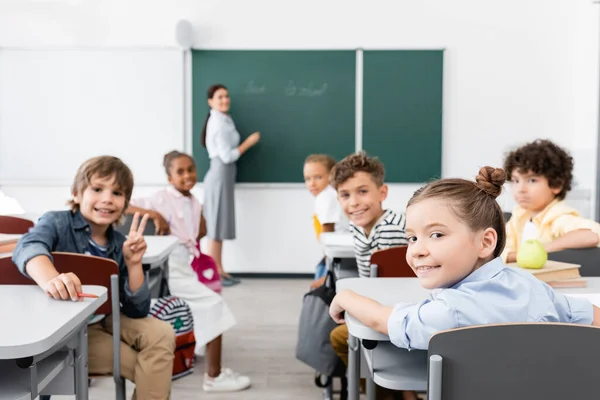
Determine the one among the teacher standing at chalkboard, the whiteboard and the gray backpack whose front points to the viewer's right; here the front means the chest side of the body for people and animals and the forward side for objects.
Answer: the teacher standing at chalkboard

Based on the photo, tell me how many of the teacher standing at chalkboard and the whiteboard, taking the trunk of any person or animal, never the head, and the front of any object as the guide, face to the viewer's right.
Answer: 1

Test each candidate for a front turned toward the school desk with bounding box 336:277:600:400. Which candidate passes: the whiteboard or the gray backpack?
the whiteboard

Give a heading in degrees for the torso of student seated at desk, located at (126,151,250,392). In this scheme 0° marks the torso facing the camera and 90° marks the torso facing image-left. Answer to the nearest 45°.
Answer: approximately 315°

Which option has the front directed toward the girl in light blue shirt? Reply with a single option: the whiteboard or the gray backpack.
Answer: the whiteboard

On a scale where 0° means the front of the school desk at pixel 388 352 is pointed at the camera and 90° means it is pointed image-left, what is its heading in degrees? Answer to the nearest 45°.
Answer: approximately 0°

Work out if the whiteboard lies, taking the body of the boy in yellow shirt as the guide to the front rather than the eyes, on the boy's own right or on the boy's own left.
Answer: on the boy's own right

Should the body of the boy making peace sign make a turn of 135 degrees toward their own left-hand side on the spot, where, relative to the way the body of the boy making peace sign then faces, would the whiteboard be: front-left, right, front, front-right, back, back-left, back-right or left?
front

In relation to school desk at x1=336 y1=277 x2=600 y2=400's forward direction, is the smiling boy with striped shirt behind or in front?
behind

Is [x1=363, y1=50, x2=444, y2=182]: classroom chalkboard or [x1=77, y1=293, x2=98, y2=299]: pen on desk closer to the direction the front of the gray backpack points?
the pen on desk

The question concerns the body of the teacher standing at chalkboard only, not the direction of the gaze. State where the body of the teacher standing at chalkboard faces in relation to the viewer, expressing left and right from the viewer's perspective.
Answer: facing to the right of the viewer

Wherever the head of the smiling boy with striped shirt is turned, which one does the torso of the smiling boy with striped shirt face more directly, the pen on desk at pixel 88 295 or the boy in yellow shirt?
the pen on desk
